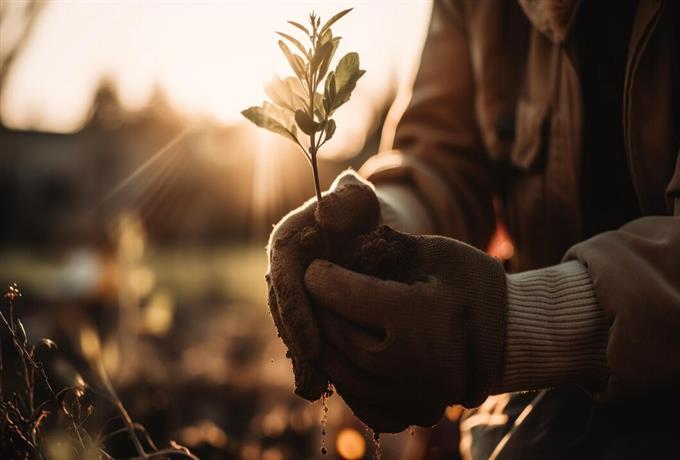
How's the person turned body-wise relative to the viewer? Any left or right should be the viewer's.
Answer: facing the viewer and to the left of the viewer
